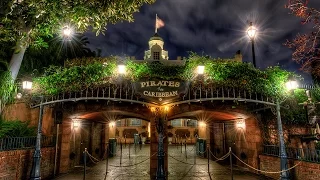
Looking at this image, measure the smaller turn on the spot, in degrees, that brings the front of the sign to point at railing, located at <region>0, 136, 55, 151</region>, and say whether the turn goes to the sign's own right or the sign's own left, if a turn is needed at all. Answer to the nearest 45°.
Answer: approximately 90° to the sign's own right

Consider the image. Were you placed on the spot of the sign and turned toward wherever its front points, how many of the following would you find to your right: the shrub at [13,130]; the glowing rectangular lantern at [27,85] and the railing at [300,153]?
2

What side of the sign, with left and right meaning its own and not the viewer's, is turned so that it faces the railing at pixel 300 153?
left

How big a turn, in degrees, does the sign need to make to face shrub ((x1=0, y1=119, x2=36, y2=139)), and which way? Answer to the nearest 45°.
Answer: approximately 90° to its right

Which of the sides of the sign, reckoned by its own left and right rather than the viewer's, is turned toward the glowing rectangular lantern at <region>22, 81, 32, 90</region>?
right

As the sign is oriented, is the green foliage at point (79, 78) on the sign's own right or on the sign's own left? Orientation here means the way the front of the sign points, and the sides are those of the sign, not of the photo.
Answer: on the sign's own right

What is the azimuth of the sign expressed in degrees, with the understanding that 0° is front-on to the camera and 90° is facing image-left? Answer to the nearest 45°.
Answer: approximately 0°

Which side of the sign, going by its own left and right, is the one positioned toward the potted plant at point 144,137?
back

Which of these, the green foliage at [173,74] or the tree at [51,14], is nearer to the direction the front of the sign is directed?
the tree
